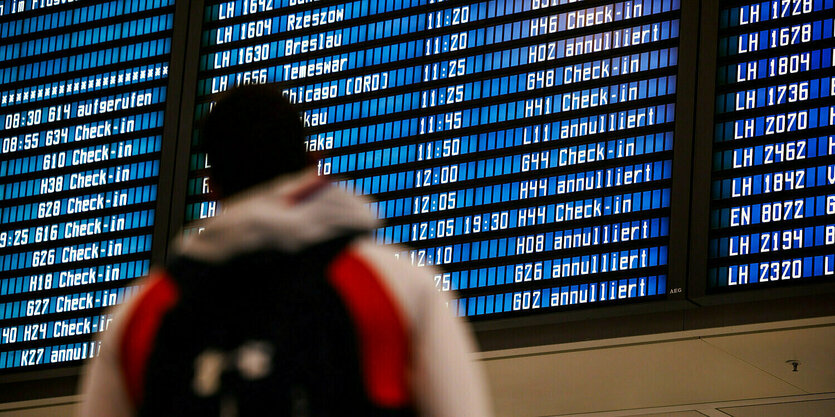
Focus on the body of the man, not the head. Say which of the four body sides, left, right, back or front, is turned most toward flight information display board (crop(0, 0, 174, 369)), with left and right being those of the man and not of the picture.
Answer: front

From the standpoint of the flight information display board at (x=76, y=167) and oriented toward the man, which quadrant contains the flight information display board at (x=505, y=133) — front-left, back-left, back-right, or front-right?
front-left

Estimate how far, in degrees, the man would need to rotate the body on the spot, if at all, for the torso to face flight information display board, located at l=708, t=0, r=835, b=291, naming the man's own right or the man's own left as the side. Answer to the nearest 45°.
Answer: approximately 45° to the man's own right

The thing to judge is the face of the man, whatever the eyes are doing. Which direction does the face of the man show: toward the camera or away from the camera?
away from the camera

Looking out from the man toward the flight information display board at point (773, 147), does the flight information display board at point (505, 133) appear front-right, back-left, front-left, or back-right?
front-left

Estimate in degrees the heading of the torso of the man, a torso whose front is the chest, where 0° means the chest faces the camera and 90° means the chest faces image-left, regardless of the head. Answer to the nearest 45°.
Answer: approximately 180°

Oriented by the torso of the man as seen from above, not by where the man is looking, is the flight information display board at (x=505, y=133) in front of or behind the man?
in front
